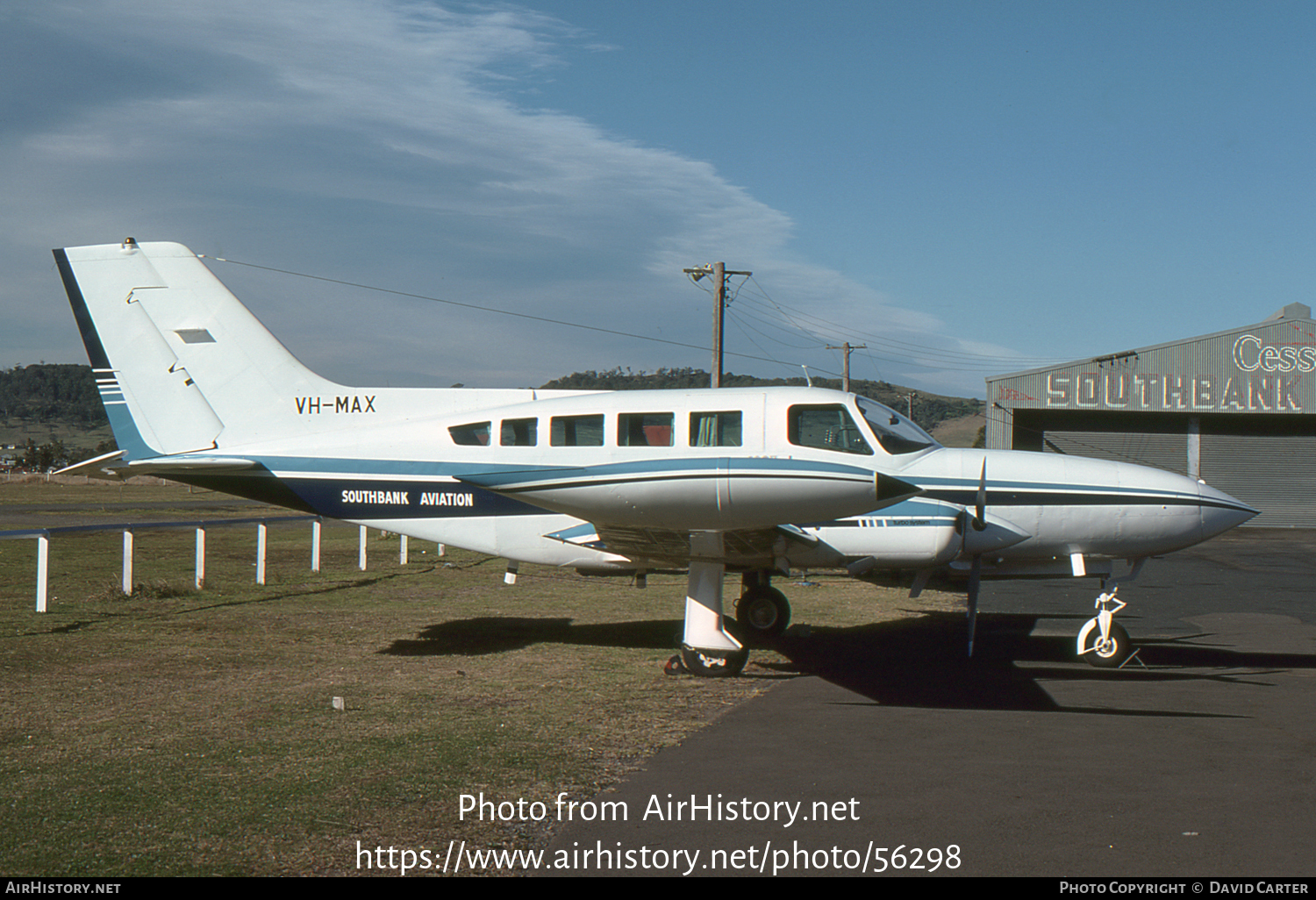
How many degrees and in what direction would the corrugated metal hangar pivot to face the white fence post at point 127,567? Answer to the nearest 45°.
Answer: approximately 45° to its right

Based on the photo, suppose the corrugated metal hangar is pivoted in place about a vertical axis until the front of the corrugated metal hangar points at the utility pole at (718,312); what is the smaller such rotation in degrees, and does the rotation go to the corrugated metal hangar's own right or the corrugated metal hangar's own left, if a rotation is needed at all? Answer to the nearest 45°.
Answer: approximately 45° to the corrugated metal hangar's own right

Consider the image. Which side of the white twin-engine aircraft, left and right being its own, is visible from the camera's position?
right

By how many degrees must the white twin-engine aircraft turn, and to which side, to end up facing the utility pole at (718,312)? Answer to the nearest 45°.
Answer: approximately 90° to its left

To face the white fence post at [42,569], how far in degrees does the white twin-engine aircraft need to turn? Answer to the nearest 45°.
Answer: approximately 180°

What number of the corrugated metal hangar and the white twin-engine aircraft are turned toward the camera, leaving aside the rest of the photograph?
1

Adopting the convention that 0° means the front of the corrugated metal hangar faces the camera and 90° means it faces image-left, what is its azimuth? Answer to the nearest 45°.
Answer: approximately 0°

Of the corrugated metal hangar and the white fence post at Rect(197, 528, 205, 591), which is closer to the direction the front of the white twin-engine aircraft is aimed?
the corrugated metal hangar

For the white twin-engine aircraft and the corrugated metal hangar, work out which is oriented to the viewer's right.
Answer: the white twin-engine aircraft
